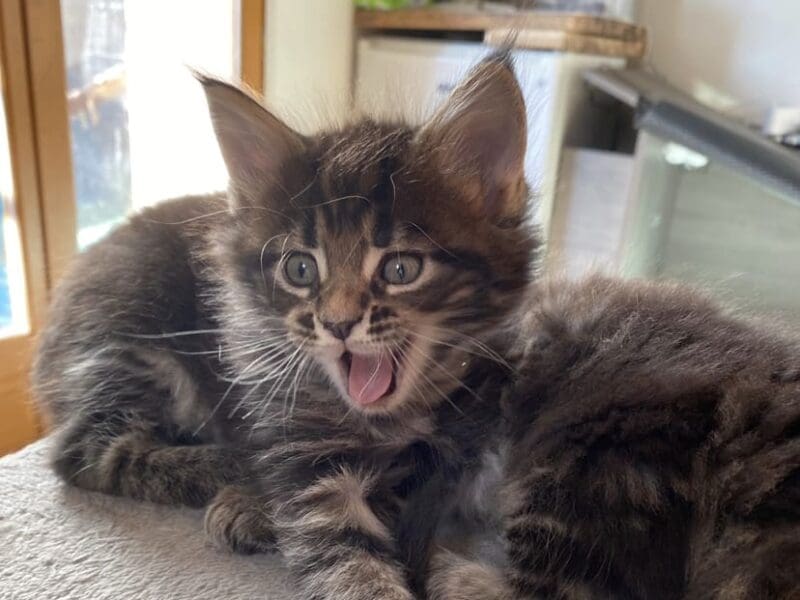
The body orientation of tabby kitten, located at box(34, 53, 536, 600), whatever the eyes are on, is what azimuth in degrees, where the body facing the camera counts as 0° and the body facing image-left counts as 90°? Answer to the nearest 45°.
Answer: approximately 315°

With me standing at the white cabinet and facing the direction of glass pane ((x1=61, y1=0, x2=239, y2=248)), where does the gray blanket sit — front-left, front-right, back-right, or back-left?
front-left

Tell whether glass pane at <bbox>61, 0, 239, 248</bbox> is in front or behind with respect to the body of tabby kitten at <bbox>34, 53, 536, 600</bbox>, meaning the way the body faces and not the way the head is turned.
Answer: behind

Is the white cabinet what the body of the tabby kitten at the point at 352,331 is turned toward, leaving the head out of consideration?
no
